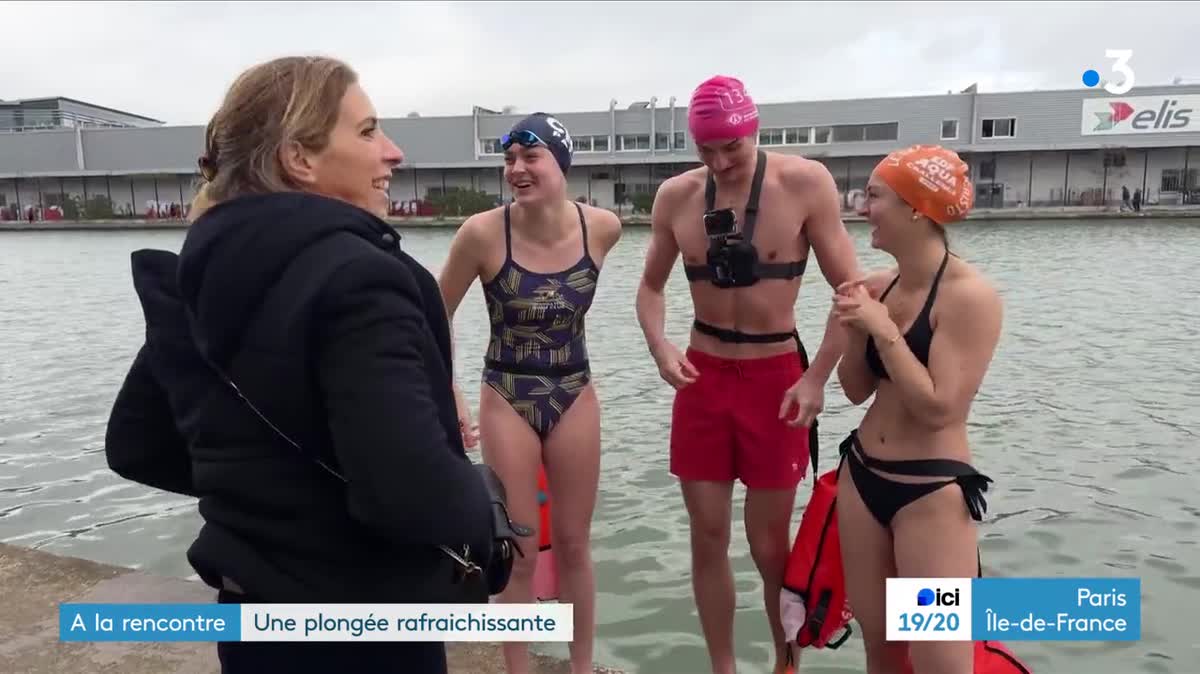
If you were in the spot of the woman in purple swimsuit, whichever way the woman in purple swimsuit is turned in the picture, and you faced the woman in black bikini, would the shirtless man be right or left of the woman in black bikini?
left

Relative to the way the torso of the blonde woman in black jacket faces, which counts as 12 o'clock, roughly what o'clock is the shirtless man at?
The shirtless man is roughly at 12 o'clock from the blonde woman in black jacket.

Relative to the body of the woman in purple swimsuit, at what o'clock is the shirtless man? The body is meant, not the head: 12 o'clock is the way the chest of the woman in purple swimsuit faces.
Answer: The shirtless man is roughly at 9 o'clock from the woman in purple swimsuit.

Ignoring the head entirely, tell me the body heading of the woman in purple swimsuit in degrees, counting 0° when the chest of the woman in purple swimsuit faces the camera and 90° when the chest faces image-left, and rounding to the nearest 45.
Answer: approximately 0°

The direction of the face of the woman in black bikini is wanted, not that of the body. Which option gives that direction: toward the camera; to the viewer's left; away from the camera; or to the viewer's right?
to the viewer's left

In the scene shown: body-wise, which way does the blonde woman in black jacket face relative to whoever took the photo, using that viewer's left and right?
facing away from the viewer and to the right of the viewer

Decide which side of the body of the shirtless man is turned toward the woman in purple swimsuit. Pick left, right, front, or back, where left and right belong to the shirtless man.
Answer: right

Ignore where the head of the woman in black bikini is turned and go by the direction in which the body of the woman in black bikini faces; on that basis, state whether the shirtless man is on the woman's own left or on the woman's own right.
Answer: on the woman's own right

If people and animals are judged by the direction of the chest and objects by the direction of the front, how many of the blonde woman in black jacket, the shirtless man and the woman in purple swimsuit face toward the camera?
2

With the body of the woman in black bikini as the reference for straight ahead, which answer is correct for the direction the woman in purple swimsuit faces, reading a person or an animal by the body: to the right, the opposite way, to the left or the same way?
to the left
